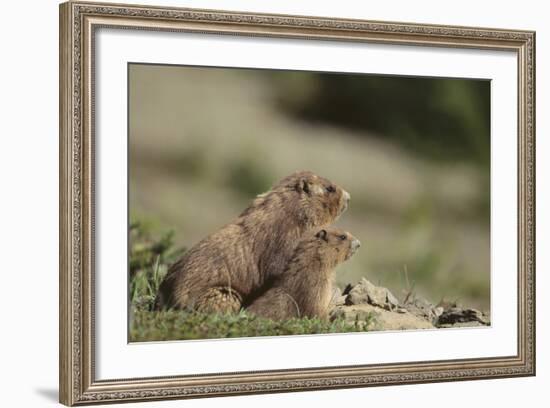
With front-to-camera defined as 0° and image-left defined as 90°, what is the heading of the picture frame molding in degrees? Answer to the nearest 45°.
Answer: approximately 315°
